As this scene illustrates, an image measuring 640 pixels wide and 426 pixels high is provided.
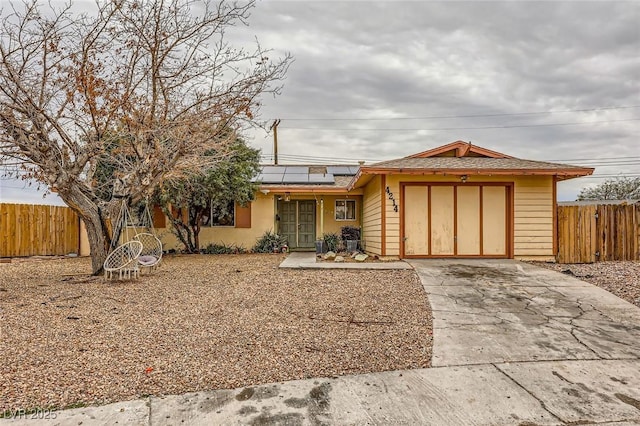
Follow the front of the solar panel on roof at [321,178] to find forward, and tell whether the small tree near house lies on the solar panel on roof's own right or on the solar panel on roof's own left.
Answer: on the solar panel on roof's own right

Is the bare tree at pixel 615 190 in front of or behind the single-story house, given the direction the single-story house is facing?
behind

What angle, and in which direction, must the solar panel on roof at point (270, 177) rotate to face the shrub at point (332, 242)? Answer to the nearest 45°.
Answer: approximately 45° to its left

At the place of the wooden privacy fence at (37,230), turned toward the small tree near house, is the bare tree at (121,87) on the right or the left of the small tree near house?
right

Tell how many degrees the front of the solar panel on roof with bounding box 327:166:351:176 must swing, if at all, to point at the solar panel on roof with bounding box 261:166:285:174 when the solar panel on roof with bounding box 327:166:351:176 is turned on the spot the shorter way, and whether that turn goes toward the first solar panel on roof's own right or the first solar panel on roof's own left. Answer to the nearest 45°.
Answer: approximately 90° to the first solar panel on roof's own right

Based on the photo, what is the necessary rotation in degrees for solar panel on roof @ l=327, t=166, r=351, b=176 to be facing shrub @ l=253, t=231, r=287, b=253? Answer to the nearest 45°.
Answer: approximately 45° to its right

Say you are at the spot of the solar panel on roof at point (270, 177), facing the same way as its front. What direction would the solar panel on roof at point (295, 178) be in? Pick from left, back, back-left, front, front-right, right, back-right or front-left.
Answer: left

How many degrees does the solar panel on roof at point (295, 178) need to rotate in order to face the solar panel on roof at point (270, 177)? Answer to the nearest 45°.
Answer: approximately 90° to its right

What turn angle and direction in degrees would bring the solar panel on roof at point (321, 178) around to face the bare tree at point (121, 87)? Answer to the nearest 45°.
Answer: approximately 45° to its right

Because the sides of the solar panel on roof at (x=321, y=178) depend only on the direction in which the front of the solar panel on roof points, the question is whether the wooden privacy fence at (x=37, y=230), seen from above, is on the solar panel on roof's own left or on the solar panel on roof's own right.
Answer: on the solar panel on roof's own right
